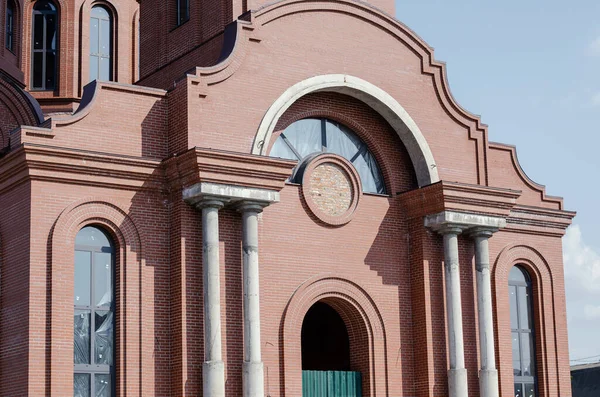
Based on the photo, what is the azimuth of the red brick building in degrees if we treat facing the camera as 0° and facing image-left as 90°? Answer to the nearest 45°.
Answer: approximately 315°
